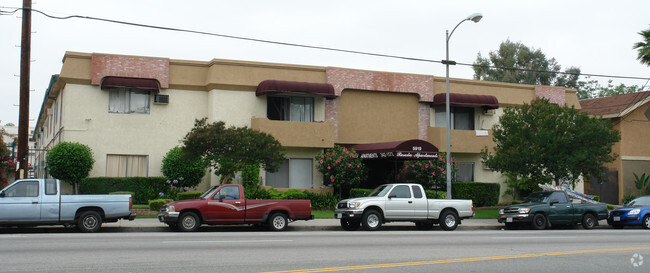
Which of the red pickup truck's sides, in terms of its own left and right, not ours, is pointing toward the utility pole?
front

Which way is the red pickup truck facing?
to the viewer's left

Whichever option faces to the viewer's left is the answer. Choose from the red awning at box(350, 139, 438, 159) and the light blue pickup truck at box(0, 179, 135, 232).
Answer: the light blue pickup truck

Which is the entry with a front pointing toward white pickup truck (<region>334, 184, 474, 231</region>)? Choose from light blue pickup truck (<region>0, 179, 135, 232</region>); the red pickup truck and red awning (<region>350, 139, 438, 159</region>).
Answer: the red awning

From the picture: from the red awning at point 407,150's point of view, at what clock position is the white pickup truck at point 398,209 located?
The white pickup truck is roughly at 12 o'clock from the red awning.

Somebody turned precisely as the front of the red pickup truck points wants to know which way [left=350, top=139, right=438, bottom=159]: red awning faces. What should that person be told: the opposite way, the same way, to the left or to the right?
to the left

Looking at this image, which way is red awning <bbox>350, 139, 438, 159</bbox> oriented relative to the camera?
toward the camera

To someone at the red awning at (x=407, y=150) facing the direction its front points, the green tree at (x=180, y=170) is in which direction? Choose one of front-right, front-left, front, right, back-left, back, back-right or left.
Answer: right

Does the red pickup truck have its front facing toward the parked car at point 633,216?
no

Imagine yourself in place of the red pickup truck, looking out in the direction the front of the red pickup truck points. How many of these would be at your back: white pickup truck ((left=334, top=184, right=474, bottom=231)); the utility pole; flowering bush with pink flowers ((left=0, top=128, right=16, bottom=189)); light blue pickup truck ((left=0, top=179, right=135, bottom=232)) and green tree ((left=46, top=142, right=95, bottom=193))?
1

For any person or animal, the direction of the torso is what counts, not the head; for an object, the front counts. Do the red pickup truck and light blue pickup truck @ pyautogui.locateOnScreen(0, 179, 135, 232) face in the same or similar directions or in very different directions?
same or similar directions

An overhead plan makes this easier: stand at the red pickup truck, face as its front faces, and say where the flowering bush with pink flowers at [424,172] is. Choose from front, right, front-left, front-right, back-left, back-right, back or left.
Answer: back-right

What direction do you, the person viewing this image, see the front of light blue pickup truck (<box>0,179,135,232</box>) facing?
facing to the left of the viewer

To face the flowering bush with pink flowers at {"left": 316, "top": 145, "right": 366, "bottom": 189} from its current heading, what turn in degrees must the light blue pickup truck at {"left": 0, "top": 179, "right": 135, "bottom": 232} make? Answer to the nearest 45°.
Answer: approximately 135° to its right

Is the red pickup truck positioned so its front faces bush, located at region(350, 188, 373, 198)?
no

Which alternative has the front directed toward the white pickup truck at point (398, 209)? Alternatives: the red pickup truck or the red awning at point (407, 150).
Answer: the red awning

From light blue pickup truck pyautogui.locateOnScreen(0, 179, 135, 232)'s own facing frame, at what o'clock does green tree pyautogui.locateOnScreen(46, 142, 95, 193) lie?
The green tree is roughly at 3 o'clock from the light blue pickup truck.
